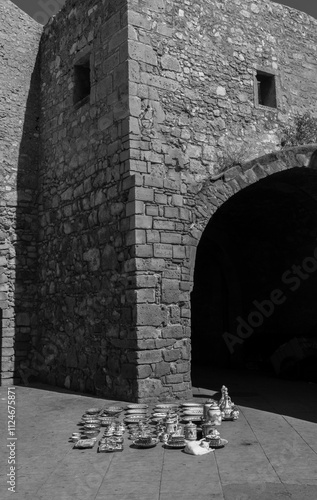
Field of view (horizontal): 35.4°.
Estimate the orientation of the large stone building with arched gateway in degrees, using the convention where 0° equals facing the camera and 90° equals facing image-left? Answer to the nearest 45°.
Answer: approximately 315°
